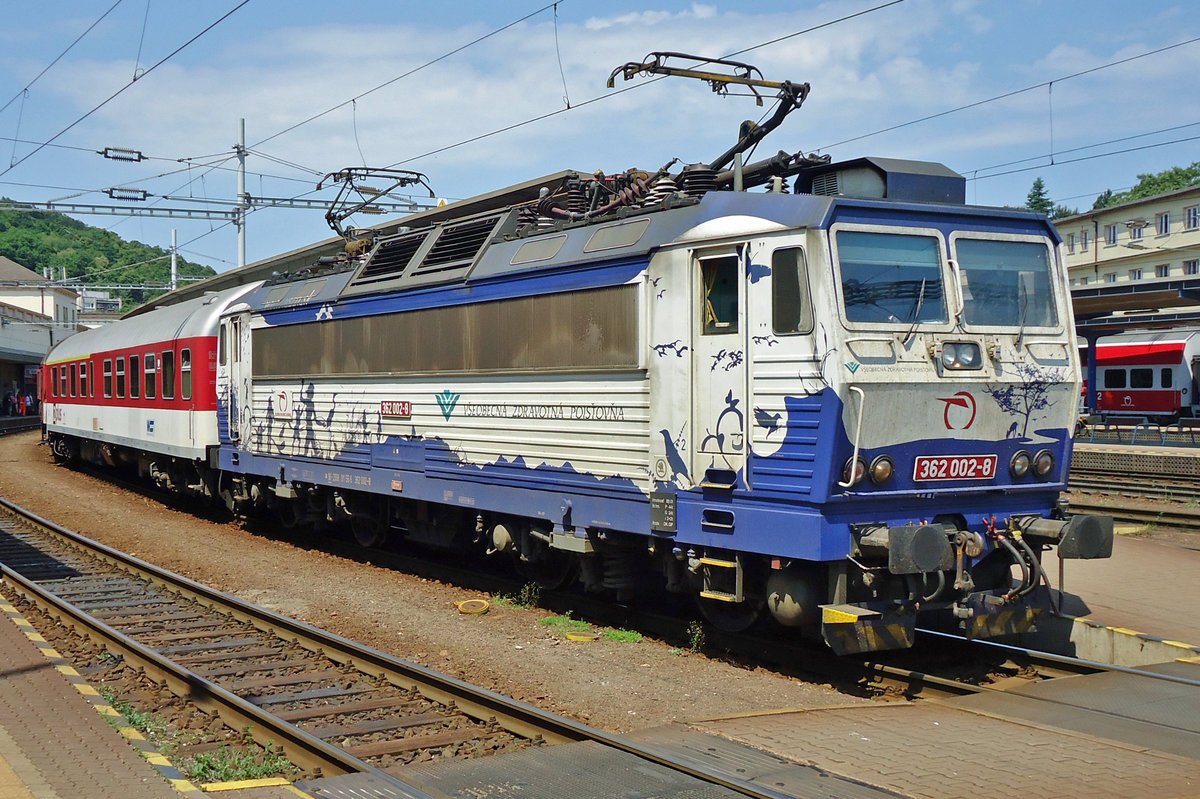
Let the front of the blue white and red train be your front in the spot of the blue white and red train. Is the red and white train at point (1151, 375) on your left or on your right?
on your left

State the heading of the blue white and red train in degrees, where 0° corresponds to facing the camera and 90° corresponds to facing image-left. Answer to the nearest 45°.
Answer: approximately 315°
